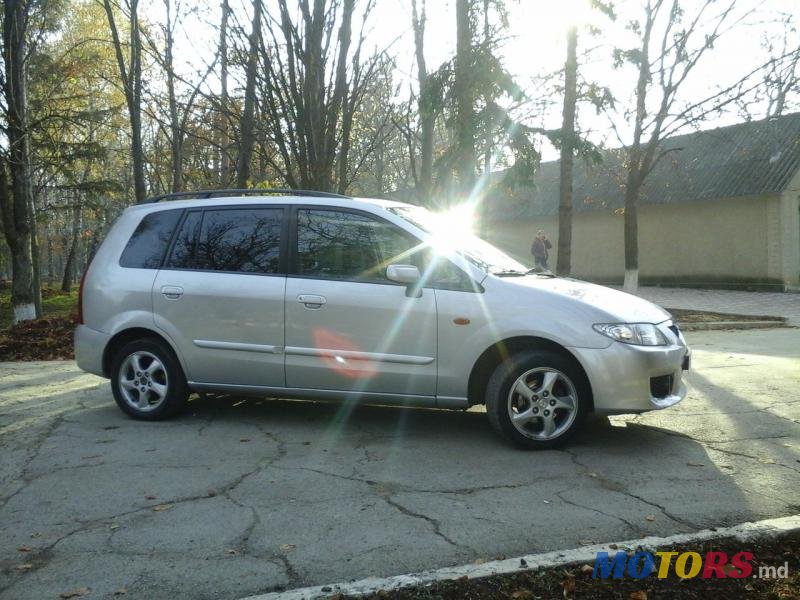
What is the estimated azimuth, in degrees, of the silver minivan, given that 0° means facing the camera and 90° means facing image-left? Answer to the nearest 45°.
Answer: approximately 270°

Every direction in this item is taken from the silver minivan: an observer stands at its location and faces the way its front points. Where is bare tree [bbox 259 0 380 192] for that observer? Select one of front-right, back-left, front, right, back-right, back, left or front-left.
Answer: left

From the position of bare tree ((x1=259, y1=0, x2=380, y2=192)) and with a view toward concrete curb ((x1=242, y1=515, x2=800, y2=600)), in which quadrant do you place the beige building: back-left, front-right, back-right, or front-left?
back-left

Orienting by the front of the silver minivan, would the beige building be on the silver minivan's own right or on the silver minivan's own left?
on the silver minivan's own left

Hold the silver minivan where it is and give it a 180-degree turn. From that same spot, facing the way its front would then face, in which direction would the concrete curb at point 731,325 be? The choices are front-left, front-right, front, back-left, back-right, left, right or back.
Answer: back-right

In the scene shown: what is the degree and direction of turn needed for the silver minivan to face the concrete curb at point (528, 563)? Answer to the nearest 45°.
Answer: approximately 90° to its right

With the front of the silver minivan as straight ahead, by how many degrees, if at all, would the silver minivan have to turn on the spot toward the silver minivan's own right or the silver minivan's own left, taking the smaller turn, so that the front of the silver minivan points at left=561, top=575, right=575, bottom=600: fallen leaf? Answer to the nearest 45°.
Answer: approximately 90° to the silver minivan's own right
